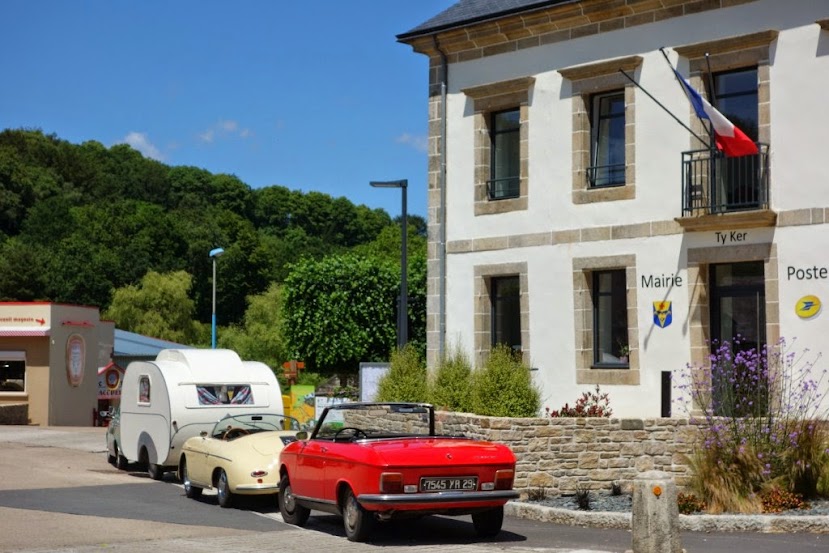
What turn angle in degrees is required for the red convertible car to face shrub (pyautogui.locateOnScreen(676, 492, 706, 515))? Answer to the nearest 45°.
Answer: approximately 90° to its right

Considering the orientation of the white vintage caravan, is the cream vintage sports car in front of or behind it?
behind

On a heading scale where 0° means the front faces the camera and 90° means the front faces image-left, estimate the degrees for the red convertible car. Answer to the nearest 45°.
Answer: approximately 135°

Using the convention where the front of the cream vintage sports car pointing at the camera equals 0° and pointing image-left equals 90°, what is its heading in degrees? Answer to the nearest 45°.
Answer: approximately 135°

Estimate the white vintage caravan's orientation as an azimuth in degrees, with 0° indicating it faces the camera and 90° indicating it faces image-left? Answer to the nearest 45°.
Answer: approximately 135°
